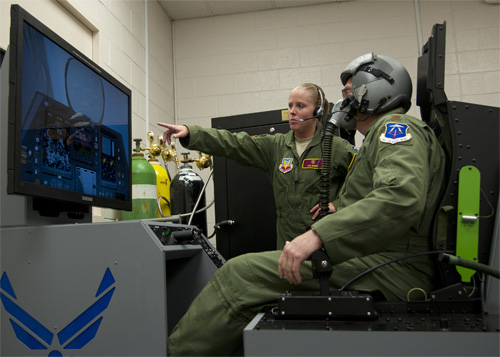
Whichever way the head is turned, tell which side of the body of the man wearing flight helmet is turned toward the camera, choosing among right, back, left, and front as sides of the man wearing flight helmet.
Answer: left

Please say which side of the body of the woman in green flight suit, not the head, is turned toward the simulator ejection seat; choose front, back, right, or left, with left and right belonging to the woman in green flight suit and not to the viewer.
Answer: left

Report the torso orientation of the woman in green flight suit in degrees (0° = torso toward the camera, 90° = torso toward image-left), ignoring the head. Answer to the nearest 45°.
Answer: approximately 45°

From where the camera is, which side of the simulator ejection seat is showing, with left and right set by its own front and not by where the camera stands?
left

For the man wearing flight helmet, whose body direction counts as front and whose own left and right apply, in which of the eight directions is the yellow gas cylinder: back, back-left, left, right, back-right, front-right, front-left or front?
front-right

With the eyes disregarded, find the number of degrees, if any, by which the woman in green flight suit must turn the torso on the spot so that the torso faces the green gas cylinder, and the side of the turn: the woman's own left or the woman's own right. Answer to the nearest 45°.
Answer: approximately 45° to the woman's own right

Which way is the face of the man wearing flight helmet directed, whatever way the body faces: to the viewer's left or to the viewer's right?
to the viewer's left

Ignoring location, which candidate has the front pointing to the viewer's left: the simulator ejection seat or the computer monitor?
the simulator ejection seat

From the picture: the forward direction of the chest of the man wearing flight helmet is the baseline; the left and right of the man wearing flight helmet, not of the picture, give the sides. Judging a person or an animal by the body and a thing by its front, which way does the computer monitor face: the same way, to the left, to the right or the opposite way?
the opposite way

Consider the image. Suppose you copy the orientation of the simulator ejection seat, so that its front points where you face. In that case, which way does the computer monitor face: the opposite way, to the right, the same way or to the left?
the opposite way
